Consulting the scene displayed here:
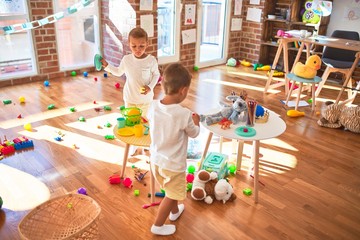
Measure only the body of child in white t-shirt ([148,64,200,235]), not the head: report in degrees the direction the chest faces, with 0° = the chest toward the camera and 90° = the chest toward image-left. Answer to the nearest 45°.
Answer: approximately 225°

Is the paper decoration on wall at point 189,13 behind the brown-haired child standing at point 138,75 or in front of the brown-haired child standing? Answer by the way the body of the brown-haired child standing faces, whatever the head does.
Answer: behind

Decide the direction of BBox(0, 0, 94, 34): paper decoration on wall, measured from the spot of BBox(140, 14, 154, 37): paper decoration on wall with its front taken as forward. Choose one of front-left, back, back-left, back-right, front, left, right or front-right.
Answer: right

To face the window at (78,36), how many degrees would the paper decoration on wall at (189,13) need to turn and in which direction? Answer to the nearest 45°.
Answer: approximately 90° to its right

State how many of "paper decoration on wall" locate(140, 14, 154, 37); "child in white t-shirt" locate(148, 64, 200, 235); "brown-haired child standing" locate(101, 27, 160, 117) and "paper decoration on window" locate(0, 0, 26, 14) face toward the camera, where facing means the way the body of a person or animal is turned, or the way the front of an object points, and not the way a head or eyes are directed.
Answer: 3

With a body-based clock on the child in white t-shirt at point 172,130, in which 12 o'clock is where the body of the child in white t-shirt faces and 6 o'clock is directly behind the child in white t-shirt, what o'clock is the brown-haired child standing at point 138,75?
The brown-haired child standing is roughly at 10 o'clock from the child in white t-shirt.

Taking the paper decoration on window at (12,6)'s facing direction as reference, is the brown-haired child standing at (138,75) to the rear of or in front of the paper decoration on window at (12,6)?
in front

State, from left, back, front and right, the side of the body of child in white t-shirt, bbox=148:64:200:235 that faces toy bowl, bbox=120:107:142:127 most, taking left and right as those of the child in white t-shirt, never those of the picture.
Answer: left

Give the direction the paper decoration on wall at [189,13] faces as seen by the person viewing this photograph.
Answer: facing the viewer

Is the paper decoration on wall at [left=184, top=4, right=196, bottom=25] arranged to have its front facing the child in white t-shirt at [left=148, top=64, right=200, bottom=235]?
yes

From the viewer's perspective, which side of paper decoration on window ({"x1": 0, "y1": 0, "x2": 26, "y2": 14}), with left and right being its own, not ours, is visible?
front

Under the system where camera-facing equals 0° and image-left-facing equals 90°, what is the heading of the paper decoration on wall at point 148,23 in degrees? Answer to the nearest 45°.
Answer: approximately 0°

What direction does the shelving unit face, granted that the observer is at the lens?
facing the viewer and to the left of the viewer

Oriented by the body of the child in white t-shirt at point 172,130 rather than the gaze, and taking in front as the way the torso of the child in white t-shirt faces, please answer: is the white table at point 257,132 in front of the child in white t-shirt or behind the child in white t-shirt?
in front
